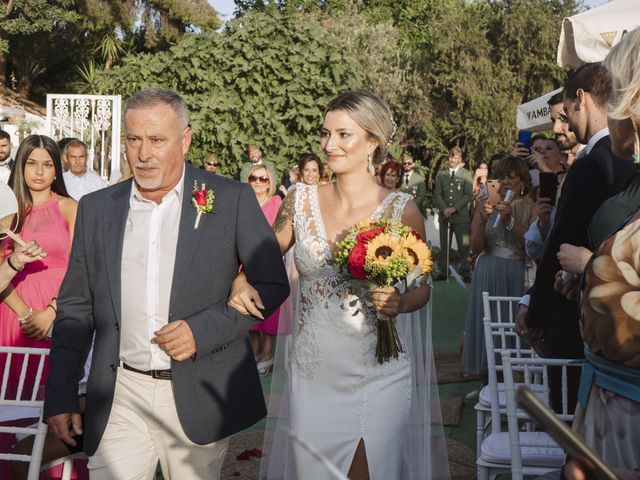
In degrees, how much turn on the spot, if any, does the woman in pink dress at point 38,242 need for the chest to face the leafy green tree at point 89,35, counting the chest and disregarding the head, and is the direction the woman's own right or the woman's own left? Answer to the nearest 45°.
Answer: approximately 180°

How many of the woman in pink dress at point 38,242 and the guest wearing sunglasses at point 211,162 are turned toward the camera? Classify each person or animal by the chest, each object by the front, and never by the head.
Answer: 2

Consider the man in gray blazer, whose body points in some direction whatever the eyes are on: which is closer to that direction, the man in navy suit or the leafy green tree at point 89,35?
the man in navy suit

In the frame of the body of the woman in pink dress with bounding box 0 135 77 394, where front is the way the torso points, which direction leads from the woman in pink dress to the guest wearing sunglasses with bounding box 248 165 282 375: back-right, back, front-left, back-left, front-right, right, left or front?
back-left

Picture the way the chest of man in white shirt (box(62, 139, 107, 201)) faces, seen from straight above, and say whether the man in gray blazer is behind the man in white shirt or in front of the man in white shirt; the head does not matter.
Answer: in front

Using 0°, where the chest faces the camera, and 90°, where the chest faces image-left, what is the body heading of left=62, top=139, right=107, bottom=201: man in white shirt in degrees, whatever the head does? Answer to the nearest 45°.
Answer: approximately 0°

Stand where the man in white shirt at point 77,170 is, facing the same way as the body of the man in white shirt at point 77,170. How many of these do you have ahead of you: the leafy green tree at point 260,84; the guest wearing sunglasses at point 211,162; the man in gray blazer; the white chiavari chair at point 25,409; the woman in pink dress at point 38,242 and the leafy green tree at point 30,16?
3

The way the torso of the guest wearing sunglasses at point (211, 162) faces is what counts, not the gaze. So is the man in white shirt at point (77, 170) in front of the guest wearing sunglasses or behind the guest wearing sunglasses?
in front

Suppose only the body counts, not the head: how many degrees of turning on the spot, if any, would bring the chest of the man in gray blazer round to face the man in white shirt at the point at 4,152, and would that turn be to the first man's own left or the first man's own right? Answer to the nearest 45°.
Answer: approximately 180°

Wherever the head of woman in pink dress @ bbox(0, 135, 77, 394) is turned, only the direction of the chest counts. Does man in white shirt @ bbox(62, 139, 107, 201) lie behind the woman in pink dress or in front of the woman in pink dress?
behind

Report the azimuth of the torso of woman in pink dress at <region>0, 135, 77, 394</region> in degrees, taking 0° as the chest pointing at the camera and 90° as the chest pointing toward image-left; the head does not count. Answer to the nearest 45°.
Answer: approximately 0°

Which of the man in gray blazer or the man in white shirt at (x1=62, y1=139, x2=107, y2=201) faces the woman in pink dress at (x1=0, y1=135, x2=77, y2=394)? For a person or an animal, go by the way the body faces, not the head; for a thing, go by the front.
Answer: the man in white shirt
